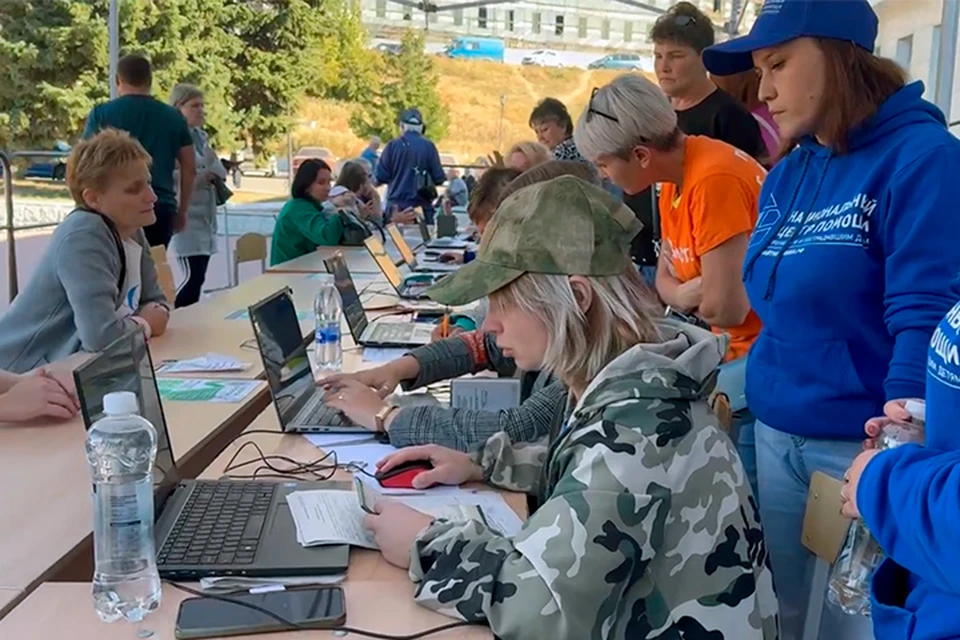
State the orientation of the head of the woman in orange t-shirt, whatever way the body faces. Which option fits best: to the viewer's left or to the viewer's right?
to the viewer's left

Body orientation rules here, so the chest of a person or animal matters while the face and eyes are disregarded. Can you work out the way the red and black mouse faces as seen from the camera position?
facing to the left of the viewer

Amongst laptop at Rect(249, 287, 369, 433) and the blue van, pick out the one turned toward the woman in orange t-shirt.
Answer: the laptop

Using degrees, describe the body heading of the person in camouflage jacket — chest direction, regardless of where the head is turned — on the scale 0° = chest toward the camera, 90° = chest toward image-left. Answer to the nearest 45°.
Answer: approximately 90°

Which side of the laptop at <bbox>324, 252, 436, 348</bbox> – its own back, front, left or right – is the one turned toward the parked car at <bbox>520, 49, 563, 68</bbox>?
left

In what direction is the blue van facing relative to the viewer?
to the viewer's left

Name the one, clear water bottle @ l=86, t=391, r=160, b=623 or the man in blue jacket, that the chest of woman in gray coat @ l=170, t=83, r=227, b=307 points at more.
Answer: the clear water bottle

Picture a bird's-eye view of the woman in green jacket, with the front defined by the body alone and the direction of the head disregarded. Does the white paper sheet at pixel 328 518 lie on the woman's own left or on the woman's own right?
on the woman's own right

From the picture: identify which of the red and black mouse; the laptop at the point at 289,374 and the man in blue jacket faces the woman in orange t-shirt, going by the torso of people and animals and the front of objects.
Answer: the laptop

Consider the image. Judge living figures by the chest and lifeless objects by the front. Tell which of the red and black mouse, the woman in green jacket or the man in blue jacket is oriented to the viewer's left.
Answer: the red and black mouse

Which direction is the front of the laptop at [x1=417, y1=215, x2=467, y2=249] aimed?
to the viewer's right

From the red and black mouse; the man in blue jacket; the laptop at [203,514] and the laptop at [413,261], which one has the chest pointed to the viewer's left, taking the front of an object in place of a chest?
the red and black mouse

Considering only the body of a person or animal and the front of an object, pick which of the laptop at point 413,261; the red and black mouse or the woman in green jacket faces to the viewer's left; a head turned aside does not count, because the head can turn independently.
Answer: the red and black mouse

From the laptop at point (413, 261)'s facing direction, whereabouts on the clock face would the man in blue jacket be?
The man in blue jacket is roughly at 9 o'clock from the laptop.

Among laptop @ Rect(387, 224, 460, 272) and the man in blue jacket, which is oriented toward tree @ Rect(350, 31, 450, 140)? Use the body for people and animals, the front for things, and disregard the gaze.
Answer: the man in blue jacket
